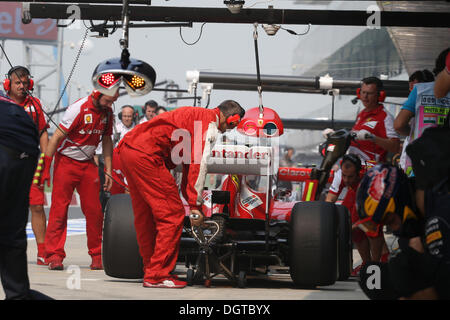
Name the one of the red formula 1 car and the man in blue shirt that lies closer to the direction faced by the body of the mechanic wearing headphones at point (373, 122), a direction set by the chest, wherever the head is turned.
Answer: the red formula 1 car

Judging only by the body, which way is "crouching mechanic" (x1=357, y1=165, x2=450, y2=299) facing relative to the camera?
to the viewer's left

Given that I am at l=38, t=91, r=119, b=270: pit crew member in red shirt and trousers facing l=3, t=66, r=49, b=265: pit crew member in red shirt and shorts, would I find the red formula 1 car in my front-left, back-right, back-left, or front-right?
back-right

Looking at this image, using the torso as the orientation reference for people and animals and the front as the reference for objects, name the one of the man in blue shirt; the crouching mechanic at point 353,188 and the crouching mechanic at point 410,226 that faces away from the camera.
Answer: the man in blue shirt

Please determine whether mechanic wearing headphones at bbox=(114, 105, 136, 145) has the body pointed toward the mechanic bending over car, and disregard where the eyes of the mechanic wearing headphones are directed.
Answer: yes

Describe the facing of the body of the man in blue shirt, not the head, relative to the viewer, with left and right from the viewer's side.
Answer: facing away from the viewer

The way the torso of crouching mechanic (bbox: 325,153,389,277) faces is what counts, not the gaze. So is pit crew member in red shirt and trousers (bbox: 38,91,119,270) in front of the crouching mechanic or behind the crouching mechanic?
in front

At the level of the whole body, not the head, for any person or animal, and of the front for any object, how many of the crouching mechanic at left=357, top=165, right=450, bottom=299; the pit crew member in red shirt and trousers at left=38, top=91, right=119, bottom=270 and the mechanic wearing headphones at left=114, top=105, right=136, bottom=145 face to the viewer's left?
1

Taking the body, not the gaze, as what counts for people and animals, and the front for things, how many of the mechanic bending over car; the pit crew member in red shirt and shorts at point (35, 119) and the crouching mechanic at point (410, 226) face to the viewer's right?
1

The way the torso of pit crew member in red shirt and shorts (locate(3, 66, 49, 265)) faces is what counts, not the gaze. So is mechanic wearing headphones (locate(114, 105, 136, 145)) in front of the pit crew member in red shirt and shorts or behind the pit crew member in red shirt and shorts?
behind

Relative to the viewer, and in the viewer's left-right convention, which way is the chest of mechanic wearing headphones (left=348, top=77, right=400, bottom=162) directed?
facing the viewer and to the left of the viewer

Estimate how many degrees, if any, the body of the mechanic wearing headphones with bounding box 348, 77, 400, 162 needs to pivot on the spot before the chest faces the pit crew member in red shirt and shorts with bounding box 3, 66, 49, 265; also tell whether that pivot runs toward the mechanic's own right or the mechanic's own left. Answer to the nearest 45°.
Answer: approximately 45° to the mechanic's own right
